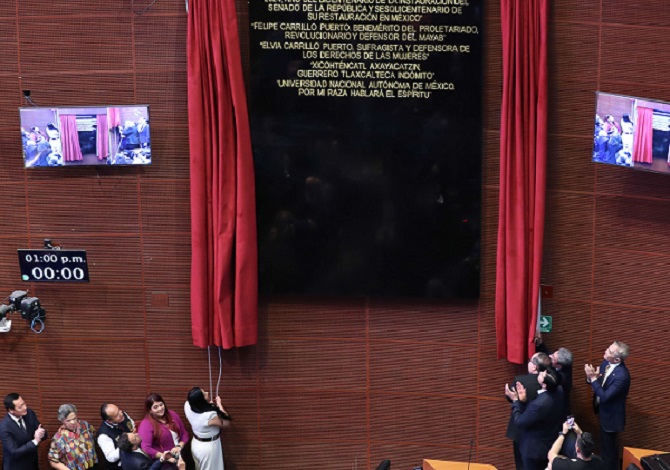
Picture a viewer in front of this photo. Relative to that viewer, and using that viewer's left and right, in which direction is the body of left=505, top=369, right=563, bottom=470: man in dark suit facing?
facing to the left of the viewer

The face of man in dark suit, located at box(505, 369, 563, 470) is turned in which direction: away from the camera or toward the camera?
away from the camera

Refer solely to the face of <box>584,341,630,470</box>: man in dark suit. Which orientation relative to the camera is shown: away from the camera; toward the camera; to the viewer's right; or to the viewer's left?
to the viewer's left

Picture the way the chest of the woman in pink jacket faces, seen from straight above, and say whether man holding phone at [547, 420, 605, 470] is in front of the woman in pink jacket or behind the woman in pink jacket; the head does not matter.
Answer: in front

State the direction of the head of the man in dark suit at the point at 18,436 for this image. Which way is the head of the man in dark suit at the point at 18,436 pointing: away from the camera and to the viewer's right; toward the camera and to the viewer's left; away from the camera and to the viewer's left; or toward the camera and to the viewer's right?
toward the camera and to the viewer's right

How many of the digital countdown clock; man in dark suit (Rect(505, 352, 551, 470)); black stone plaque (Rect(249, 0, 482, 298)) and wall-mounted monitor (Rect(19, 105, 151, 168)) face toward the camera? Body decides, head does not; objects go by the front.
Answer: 3

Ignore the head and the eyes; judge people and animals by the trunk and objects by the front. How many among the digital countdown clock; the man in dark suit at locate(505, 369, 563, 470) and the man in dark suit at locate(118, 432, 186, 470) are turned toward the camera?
1

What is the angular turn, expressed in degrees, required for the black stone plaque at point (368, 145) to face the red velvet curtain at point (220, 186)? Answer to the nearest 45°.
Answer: approximately 90° to its right

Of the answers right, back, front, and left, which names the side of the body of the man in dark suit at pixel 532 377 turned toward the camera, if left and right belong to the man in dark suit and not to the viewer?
left
